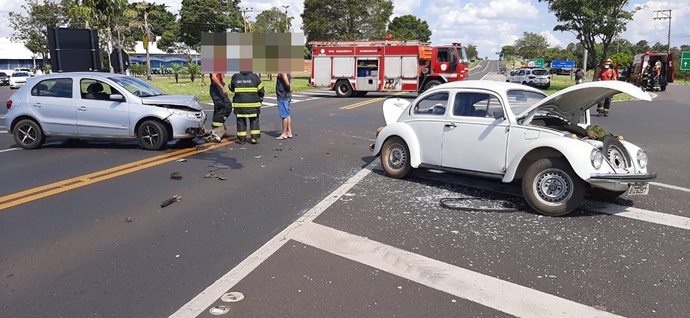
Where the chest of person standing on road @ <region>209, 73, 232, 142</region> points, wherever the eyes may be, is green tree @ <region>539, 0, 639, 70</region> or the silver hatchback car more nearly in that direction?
the green tree

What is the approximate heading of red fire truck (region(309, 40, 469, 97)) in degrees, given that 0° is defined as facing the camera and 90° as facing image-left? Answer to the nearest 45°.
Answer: approximately 270°

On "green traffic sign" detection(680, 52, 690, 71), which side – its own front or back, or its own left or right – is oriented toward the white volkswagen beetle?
front

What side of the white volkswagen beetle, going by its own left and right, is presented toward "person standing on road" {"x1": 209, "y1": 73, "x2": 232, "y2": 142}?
back

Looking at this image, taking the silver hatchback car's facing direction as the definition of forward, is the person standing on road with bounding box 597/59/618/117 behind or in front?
in front

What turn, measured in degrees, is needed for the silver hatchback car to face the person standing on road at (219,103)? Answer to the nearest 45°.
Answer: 0° — it already faces them

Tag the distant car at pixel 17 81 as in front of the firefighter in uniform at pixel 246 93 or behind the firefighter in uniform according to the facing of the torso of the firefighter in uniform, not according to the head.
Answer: in front

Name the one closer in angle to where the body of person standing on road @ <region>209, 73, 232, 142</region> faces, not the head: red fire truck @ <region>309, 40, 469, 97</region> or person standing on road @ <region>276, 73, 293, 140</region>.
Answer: the person standing on road
